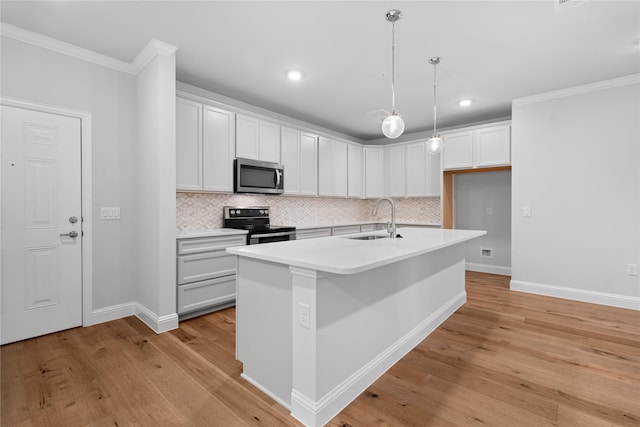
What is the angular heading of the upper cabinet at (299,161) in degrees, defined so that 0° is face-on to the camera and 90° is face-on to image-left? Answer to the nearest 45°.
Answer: approximately 315°

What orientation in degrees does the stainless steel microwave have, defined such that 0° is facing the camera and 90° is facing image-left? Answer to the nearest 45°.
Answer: approximately 315°

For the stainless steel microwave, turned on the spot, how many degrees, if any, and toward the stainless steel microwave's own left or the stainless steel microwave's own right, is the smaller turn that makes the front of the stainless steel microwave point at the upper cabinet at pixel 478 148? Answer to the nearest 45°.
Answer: approximately 45° to the stainless steel microwave's own left

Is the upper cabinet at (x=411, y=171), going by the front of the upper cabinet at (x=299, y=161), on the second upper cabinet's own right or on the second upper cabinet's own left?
on the second upper cabinet's own left

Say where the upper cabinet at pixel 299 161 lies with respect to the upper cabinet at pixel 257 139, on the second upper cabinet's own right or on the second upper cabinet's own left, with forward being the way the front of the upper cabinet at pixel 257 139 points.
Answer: on the second upper cabinet's own left

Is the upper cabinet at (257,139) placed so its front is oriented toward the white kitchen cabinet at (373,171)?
no

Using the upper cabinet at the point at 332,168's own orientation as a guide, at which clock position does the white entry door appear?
The white entry door is roughly at 3 o'clock from the upper cabinet.

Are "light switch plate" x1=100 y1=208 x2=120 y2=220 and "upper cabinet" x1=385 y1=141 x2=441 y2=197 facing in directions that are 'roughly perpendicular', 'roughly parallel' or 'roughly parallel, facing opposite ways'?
roughly perpendicular

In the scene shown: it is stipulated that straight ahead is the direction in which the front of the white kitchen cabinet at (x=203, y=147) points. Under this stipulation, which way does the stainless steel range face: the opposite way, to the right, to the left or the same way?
the same way

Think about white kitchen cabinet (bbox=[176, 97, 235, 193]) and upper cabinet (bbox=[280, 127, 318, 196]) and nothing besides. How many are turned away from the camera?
0

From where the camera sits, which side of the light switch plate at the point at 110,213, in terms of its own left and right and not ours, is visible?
front

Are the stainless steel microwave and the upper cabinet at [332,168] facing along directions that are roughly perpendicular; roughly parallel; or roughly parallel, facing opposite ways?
roughly parallel

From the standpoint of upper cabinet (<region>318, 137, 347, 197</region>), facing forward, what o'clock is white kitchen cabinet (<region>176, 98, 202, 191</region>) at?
The white kitchen cabinet is roughly at 3 o'clock from the upper cabinet.

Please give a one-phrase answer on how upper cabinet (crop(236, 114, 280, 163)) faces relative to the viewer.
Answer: facing the viewer and to the right of the viewer
